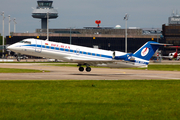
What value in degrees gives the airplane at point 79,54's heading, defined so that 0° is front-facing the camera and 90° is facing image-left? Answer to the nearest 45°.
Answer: approximately 90°
